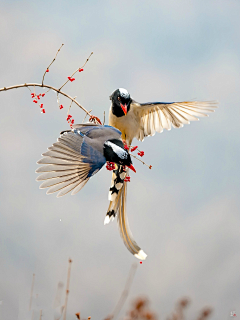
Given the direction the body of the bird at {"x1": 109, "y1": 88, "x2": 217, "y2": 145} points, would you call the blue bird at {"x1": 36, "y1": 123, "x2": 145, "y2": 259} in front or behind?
in front

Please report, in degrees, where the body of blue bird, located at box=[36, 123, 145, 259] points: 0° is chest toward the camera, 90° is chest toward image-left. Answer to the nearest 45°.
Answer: approximately 315°

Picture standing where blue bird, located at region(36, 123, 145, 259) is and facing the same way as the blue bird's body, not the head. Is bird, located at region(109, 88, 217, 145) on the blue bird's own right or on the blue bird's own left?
on the blue bird's own left
